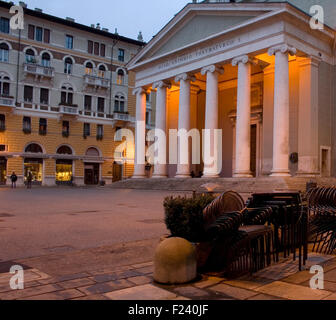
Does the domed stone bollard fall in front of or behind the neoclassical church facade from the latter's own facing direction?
in front

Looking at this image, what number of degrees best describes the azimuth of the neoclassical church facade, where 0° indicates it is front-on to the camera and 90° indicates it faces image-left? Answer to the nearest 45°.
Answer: approximately 45°

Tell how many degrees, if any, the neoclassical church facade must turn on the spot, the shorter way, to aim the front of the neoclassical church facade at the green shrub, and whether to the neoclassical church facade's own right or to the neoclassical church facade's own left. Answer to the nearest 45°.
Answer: approximately 45° to the neoclassical church facade's own left

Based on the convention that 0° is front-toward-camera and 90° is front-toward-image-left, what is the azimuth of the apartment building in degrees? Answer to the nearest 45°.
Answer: approximately 315°

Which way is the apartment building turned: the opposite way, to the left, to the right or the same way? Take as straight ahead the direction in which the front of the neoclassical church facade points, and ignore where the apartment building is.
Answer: to the left

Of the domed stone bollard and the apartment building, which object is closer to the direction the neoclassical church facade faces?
the domed stone bollard

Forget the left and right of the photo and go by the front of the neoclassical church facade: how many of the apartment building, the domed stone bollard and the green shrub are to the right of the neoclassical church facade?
1

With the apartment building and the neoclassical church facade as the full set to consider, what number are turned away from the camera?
0

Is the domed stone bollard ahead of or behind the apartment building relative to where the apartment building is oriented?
ahead

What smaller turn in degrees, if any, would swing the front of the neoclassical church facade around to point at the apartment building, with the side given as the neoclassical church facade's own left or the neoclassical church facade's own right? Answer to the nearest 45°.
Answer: approximately 90° to the neoclassical church facade's own right

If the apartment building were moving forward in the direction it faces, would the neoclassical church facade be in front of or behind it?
in front
